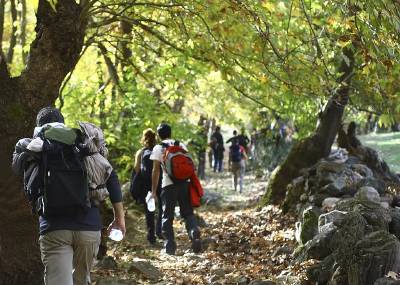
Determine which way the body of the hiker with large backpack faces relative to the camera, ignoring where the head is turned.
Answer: away from the camera

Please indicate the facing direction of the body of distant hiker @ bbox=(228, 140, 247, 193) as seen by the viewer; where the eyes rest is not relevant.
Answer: away from the camera

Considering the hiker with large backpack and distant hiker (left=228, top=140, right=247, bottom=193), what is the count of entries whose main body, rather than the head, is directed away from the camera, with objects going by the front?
2

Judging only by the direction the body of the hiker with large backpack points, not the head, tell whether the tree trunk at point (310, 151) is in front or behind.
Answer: in front

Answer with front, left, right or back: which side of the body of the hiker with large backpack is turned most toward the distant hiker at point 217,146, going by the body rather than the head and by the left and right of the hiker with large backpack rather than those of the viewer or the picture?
front

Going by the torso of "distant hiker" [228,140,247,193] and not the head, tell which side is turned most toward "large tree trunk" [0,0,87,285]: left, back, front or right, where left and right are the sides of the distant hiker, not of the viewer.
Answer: back

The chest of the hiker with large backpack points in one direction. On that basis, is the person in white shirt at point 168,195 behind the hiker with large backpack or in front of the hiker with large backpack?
in front

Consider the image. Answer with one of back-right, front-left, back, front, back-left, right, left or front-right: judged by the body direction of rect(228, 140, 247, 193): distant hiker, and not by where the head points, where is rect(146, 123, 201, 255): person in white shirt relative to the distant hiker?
back

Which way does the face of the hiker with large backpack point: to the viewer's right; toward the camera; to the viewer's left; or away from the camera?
away from the camera

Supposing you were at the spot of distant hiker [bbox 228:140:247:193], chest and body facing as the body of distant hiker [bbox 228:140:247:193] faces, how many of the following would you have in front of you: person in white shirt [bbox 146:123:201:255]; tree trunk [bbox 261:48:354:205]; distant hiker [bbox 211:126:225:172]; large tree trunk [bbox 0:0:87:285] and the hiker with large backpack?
1
